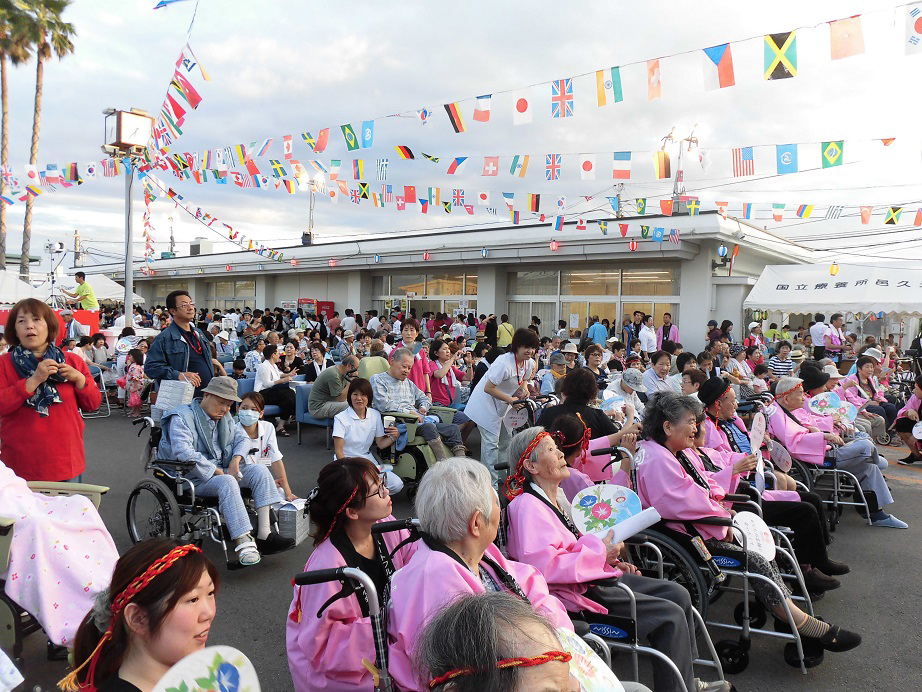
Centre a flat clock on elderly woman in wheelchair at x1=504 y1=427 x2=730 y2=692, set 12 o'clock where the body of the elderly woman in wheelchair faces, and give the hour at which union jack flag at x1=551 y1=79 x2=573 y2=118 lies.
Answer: The union jack flag is roughly at 9 o'clock from the elderly woman in wheelchair.

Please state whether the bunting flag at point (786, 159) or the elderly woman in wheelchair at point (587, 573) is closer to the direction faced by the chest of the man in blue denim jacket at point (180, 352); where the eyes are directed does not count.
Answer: the elderly woman in wheelchair

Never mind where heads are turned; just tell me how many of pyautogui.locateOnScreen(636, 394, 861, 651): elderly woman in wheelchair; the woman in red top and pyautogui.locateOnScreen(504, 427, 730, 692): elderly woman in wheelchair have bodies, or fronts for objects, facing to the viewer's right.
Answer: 2

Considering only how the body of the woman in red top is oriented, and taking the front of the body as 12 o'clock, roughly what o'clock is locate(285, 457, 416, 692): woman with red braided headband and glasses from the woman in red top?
The woman with red braided headband and glasses is roughly at 11 o'clock from the woman in red top.

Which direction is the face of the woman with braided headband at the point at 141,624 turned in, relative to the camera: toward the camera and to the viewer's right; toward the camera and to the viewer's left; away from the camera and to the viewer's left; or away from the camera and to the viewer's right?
toward the camera and to the viewer's right

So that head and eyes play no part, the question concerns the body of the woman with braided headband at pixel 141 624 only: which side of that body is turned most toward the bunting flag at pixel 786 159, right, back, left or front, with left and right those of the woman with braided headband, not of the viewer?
left

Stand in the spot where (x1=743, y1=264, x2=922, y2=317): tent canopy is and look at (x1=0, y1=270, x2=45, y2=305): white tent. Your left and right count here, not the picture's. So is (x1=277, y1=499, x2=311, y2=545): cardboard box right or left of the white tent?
left

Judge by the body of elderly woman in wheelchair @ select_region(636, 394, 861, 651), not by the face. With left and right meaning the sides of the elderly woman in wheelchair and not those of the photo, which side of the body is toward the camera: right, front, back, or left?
right

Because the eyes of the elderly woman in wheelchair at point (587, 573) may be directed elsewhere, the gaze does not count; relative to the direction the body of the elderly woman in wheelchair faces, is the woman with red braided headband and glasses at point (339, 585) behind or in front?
behind

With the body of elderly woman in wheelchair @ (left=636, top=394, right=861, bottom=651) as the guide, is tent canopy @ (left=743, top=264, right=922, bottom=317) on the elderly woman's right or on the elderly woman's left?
on the elderly woman's left

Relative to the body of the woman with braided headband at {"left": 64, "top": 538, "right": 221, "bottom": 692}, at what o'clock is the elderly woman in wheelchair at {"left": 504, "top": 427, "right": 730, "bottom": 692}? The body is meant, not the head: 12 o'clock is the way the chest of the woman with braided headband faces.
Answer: The elderly woman in wheelchair is roughly at 10 o'clock from the woman with braided headband.

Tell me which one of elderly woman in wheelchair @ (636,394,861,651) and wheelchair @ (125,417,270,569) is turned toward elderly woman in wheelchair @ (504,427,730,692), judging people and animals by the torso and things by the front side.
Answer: the wheelchair
